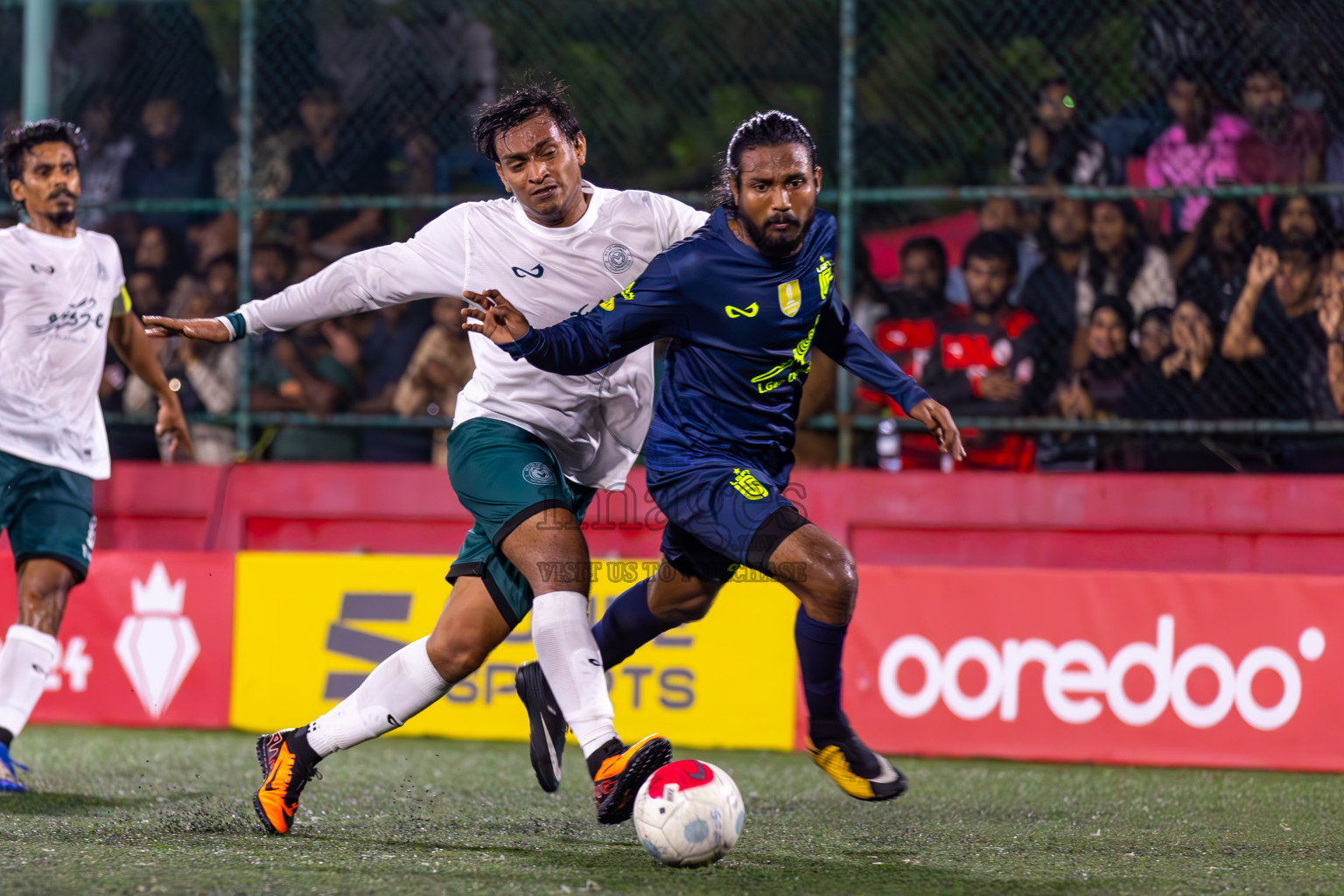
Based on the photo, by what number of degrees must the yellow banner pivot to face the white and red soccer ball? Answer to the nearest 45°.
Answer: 0° — it already faces it

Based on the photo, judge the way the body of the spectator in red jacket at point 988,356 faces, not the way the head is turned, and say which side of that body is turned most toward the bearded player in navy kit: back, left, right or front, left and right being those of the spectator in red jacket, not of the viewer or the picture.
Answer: front

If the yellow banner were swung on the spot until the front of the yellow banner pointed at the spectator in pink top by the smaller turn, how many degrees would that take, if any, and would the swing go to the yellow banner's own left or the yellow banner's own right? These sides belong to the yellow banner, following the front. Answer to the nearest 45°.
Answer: approximately 90° to the yellow banner's own left

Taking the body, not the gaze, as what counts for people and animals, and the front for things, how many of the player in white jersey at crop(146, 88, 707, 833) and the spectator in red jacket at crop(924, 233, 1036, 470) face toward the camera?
2

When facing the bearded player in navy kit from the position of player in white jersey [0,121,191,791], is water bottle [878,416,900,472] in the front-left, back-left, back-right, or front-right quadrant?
front-left

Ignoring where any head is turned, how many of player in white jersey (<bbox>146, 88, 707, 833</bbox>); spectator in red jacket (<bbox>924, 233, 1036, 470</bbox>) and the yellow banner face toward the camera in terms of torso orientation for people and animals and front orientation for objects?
3

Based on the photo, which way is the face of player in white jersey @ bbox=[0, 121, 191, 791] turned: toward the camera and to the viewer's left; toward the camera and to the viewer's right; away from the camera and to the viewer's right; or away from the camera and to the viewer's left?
toward the camera and to the viewer's right

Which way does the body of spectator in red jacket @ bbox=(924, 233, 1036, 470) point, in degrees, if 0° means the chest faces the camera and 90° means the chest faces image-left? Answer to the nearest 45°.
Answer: approximately 0°

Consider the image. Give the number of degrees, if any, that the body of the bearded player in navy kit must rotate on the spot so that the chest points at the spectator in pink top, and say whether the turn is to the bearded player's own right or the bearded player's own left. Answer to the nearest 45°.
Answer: approximately 90° to the bearded player's own left

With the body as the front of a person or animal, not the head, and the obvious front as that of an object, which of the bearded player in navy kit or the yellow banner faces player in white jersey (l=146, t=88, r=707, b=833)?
the yellow banner

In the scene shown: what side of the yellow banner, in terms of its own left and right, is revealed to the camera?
front

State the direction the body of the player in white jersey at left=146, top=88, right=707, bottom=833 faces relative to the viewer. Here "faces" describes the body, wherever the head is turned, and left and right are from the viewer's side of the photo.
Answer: facing the viewer

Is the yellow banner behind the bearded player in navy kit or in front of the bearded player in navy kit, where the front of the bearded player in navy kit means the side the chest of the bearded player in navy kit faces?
behind
